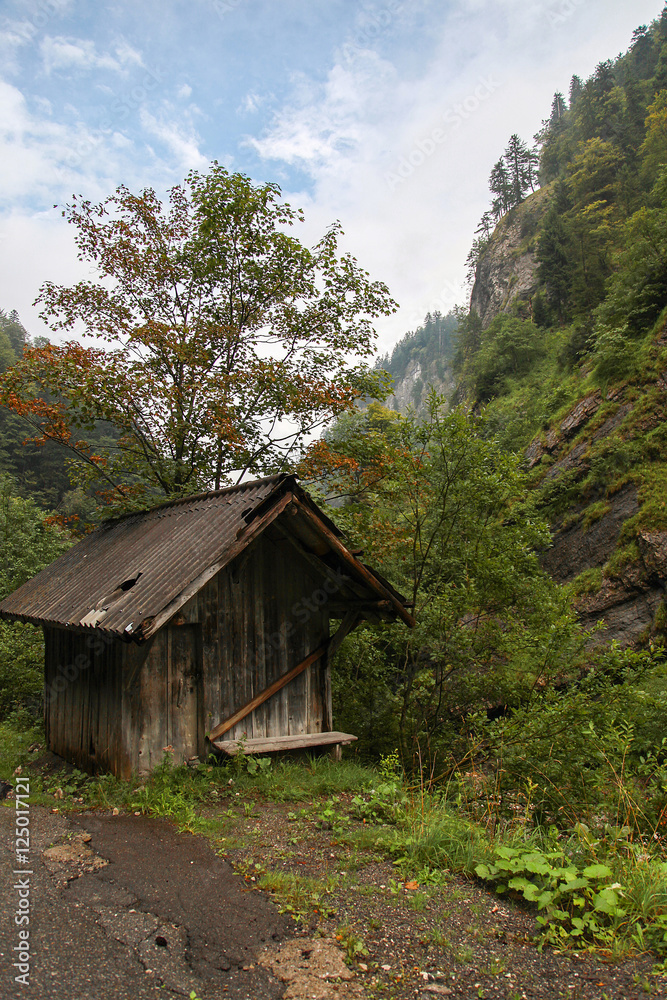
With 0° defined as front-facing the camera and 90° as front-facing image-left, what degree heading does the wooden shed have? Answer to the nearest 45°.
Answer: approximately 315°
